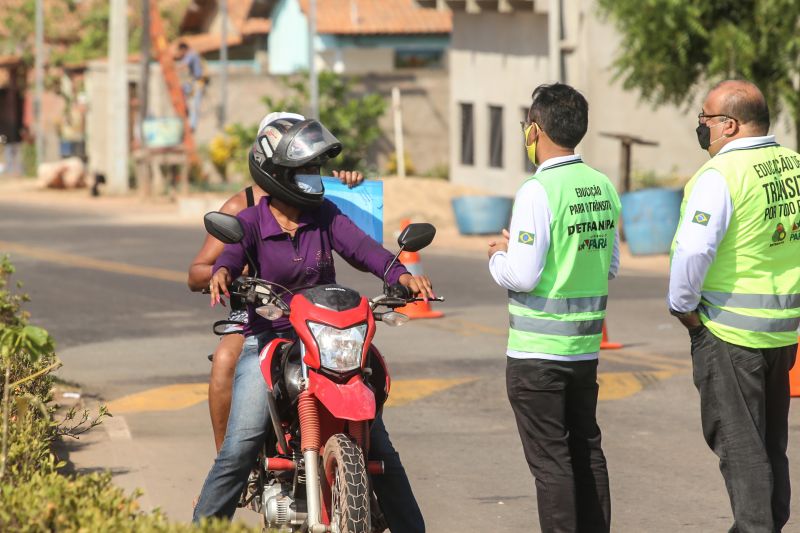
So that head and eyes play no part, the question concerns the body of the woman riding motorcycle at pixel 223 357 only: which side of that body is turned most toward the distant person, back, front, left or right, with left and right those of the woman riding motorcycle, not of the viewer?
back

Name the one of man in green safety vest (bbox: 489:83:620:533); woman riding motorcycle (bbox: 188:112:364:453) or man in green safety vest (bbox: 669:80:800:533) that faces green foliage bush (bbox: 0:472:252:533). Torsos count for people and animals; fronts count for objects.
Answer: the woman riding motorcycle

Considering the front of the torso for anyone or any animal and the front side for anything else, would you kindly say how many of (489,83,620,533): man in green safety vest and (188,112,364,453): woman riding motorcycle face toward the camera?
1

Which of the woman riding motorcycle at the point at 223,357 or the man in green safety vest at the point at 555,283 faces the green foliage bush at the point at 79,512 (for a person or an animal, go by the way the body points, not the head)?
the woman riding motorcycle

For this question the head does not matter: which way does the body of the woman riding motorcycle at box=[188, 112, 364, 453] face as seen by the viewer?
toward the camera

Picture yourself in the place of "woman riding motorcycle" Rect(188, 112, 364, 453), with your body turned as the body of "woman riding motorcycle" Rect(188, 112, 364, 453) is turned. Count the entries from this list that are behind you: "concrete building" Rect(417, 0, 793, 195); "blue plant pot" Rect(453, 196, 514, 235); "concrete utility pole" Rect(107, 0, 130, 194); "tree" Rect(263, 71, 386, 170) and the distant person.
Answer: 5

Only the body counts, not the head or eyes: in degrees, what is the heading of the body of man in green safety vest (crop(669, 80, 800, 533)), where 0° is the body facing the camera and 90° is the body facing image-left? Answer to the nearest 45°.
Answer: approximately 135°

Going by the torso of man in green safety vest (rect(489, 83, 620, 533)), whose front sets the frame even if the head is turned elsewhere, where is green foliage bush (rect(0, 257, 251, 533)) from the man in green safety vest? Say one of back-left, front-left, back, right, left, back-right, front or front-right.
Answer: left

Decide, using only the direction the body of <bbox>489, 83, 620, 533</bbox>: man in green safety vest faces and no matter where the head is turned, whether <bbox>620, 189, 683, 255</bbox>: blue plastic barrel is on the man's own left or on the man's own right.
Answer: on the man's own right

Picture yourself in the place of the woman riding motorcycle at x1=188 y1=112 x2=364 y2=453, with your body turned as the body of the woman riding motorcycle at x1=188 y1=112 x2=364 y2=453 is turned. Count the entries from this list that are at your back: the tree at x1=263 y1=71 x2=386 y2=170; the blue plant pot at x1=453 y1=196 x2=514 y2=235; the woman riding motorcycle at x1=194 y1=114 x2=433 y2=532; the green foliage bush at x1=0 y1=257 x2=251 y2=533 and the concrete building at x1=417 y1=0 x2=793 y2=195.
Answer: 3

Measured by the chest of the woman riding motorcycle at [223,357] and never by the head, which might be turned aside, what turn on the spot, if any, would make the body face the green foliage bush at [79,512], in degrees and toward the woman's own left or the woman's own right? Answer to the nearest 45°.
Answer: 0° — they already face it

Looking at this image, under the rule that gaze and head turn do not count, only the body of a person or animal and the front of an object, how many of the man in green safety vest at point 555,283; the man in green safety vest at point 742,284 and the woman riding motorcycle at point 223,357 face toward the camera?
1

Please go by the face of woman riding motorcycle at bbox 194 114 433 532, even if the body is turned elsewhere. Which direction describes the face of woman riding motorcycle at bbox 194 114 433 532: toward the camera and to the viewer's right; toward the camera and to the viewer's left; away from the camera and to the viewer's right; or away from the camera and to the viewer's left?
toward the camera and to the viewer's right

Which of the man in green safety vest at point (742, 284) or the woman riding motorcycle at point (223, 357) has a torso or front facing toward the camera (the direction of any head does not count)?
the woman riding motorcycle

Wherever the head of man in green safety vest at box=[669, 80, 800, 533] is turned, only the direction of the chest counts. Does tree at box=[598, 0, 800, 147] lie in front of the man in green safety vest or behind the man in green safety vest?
in front

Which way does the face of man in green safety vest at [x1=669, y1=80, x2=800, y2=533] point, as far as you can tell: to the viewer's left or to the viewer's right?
to the viewer's left

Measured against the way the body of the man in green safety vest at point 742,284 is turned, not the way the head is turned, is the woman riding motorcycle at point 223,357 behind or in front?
in front

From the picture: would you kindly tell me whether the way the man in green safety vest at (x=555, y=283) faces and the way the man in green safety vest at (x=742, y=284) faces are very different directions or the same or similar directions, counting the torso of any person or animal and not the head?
same or similar directions

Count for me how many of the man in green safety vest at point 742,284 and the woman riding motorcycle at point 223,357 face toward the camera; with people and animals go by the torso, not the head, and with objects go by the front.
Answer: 1
